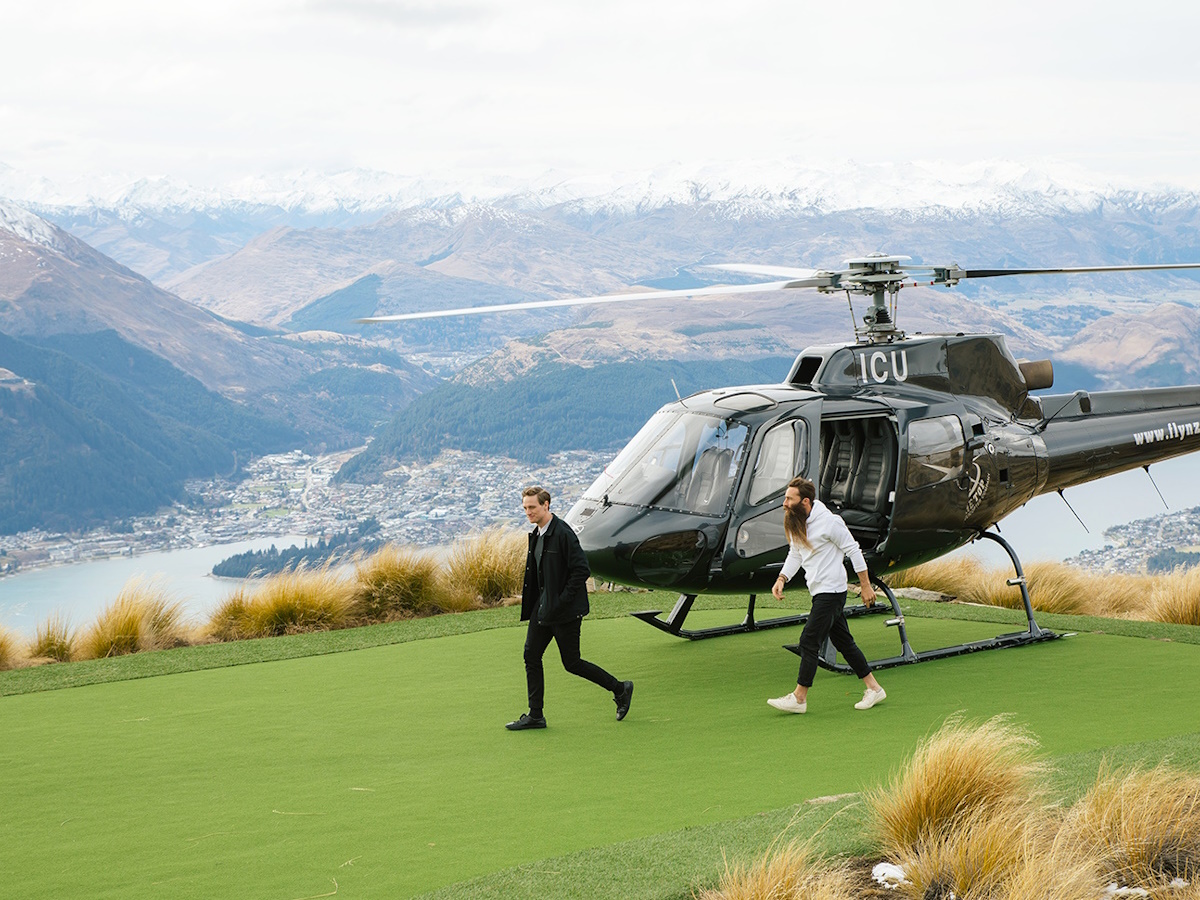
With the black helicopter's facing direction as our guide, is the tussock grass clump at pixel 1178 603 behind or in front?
behind

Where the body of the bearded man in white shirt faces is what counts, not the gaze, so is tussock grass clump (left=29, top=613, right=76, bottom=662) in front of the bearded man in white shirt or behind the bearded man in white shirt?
in front

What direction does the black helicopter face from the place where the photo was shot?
facing the viewer and to the left of the viewer

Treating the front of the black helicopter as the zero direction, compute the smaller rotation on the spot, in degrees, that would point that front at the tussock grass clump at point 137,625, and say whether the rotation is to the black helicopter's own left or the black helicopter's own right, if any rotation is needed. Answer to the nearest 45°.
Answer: approximately 45° to the black helicopter's own right

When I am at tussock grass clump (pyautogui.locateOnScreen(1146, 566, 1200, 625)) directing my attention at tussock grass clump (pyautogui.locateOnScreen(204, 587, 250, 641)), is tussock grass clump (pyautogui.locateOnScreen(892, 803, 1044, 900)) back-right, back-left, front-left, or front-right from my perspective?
front-left

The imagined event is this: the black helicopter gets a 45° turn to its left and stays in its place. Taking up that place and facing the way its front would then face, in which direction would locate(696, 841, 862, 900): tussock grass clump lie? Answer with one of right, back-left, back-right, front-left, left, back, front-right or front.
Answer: front

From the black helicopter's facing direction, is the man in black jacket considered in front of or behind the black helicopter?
in front

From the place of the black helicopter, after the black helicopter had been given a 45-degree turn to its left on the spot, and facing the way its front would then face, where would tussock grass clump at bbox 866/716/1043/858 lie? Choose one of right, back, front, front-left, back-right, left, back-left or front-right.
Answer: front

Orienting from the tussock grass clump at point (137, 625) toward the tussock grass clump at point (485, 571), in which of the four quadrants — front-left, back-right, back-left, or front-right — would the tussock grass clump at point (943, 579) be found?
front-right

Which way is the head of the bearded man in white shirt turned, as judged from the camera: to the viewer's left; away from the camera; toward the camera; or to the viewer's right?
to the viewer's left

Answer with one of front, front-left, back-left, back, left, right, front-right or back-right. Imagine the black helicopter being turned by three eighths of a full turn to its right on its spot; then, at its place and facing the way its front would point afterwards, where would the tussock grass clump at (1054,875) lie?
back

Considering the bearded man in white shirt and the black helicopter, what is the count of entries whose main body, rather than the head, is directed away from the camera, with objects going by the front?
0

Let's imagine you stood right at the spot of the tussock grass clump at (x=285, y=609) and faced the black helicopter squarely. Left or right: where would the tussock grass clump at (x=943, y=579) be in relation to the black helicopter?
left

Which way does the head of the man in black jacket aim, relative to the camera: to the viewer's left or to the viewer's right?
to the viewer's left

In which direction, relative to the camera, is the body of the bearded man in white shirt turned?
to the viewer's left
